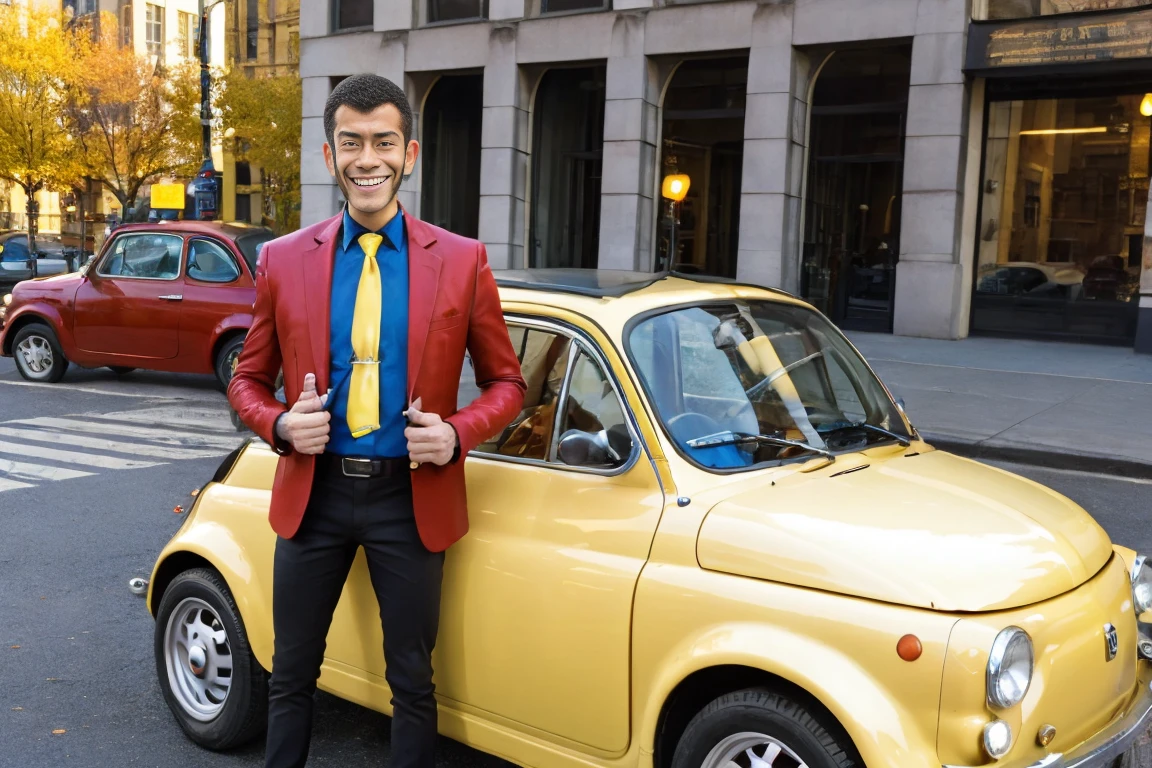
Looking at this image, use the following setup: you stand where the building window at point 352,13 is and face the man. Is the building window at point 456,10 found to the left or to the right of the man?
left

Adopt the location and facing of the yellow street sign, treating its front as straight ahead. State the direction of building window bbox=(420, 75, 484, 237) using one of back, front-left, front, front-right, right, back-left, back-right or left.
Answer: front-left

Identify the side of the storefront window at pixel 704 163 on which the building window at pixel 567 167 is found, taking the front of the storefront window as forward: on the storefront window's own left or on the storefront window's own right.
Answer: on the storefront window's own right

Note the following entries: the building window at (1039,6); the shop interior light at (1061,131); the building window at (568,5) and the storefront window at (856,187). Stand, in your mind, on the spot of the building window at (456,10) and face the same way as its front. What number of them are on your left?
4

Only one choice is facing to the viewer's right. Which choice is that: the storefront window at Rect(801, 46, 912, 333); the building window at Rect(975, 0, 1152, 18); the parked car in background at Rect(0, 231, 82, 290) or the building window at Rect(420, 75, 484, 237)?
the parked car in background

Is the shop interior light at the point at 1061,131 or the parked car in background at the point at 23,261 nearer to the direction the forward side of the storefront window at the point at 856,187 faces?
the parked car in background

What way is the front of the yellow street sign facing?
toward the camera

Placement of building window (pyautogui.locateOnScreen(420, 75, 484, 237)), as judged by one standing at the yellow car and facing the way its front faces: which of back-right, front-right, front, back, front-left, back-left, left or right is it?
back-left

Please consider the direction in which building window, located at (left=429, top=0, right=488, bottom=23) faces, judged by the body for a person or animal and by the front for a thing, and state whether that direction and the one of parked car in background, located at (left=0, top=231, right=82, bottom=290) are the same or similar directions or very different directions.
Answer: very different directions

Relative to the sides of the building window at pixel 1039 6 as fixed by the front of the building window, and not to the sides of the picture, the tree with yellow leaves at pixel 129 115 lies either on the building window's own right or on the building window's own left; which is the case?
on the building window's own right
